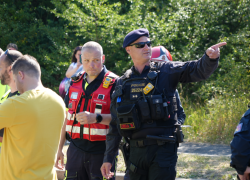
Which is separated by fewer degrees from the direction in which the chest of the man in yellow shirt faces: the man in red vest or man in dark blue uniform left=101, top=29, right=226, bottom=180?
the man in red vest

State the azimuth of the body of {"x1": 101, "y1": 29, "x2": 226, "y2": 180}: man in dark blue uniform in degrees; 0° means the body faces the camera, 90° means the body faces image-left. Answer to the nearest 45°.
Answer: approximately 0°

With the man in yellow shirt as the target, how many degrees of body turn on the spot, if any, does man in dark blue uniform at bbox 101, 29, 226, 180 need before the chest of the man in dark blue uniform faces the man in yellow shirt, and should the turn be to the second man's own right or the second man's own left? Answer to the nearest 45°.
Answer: approximately 45° to the second man's own right

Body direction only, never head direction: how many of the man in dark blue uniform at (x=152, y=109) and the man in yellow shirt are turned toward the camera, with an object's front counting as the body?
1

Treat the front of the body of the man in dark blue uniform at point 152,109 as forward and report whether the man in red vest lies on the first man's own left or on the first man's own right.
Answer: on the first man's own right

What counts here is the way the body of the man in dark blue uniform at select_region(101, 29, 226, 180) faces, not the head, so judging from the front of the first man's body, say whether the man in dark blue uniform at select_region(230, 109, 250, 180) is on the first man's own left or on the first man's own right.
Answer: on the first man's own left

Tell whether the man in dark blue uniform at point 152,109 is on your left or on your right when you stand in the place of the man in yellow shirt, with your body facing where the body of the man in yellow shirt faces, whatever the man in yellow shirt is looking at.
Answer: on your right

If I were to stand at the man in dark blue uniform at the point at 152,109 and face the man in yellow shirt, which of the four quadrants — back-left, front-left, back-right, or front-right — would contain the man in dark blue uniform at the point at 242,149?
back-left
